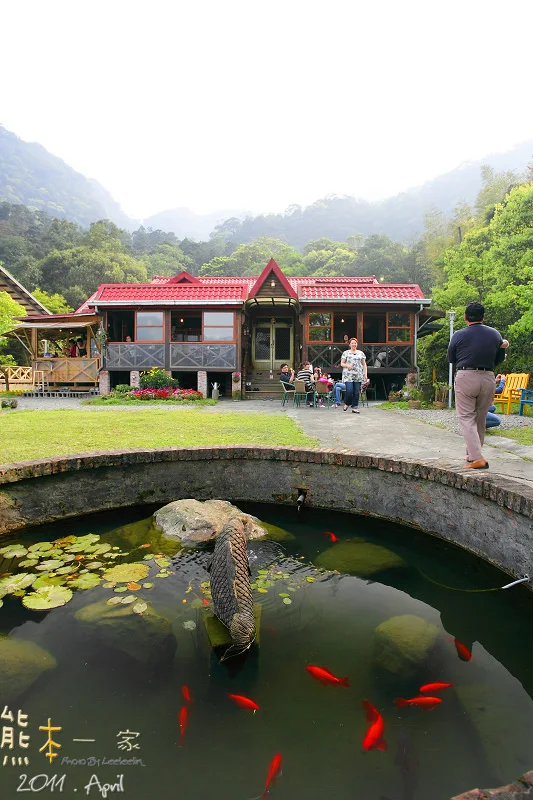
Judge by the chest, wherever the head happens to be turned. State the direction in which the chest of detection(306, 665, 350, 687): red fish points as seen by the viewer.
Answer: to the viewer's left

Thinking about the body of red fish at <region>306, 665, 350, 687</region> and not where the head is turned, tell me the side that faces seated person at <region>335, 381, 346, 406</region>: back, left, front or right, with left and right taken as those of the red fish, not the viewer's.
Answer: right

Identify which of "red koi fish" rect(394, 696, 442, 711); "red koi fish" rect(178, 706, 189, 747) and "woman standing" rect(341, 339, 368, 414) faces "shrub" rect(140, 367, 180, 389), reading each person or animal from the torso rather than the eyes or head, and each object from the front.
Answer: "red koi fish" rect(178, 706, 189, 747)

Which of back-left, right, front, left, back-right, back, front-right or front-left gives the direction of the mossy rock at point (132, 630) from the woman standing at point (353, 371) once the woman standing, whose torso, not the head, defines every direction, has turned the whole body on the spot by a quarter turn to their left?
right

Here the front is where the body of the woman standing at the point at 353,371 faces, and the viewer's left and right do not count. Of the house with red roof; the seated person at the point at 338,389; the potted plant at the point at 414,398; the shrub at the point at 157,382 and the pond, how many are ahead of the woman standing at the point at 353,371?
1

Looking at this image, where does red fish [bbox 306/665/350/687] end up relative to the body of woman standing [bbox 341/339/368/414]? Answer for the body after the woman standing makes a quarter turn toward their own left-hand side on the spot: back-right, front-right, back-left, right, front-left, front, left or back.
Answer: right

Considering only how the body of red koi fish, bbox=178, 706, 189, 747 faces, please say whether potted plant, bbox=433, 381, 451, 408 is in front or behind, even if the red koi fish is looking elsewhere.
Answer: in front

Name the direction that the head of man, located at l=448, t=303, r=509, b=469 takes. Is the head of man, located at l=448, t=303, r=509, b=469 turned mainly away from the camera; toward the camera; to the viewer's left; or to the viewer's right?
away from the camera

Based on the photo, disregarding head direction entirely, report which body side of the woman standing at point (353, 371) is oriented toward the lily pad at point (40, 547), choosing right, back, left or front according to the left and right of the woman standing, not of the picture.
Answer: front

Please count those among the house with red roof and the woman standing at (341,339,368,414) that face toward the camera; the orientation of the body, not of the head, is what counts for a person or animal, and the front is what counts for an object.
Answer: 2

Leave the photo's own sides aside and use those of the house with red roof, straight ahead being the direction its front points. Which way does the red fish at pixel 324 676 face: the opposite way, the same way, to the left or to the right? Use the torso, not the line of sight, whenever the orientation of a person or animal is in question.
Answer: to the right

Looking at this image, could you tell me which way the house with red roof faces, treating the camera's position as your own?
facing the viewer

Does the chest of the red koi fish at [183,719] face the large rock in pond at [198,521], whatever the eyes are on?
yes

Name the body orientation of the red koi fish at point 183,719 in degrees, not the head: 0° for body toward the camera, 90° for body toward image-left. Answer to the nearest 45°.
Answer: approximately 180°

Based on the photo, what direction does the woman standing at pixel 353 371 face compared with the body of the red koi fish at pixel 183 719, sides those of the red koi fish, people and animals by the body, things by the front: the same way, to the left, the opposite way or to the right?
the opposite way

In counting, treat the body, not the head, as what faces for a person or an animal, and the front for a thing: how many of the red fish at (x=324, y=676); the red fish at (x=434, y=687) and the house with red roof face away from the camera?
0

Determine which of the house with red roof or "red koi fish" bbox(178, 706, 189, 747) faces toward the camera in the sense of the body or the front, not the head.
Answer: the house with red roof

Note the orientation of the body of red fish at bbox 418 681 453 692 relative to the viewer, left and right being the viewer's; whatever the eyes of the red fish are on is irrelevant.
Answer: facing to the left of the viewer
